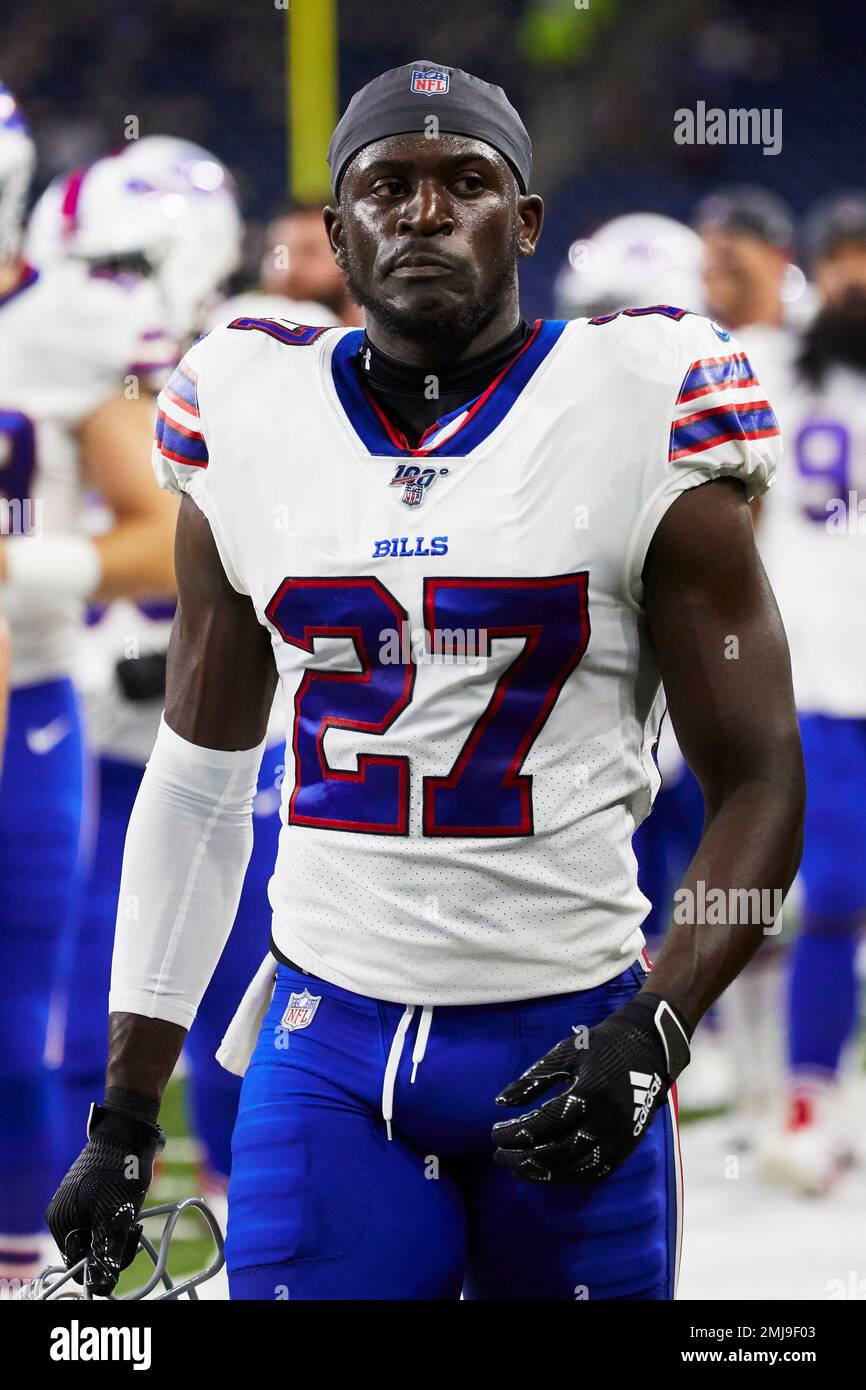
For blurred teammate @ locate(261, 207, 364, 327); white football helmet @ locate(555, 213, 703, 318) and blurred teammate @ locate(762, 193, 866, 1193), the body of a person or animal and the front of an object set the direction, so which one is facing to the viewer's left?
the white football helmet

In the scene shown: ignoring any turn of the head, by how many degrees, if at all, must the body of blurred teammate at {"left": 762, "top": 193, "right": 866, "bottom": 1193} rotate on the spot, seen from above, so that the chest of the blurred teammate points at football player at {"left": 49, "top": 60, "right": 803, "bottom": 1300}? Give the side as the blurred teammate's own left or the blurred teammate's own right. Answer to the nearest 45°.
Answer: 0° — they already face them

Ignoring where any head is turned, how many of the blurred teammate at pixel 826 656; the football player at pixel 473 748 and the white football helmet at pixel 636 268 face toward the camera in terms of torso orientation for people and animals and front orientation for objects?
2

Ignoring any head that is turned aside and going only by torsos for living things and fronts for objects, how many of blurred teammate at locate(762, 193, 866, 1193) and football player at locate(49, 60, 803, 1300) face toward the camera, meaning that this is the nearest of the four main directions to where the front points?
2

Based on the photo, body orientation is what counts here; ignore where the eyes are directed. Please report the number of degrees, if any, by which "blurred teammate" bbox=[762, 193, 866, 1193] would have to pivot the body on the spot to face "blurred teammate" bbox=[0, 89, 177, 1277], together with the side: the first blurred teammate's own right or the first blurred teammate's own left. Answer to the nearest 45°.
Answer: approximately 45° to the first blurred teammate's own right

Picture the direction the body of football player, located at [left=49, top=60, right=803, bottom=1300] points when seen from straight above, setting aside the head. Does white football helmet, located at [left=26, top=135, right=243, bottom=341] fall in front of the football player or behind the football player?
behind

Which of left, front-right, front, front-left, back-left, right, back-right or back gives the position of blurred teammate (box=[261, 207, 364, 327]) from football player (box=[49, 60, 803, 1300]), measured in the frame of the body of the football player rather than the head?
back

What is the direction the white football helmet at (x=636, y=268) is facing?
to the viewer's left

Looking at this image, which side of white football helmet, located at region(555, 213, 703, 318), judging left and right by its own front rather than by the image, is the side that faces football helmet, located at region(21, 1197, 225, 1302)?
left

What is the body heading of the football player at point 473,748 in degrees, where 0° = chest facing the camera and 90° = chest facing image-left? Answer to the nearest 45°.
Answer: approximately 0°
